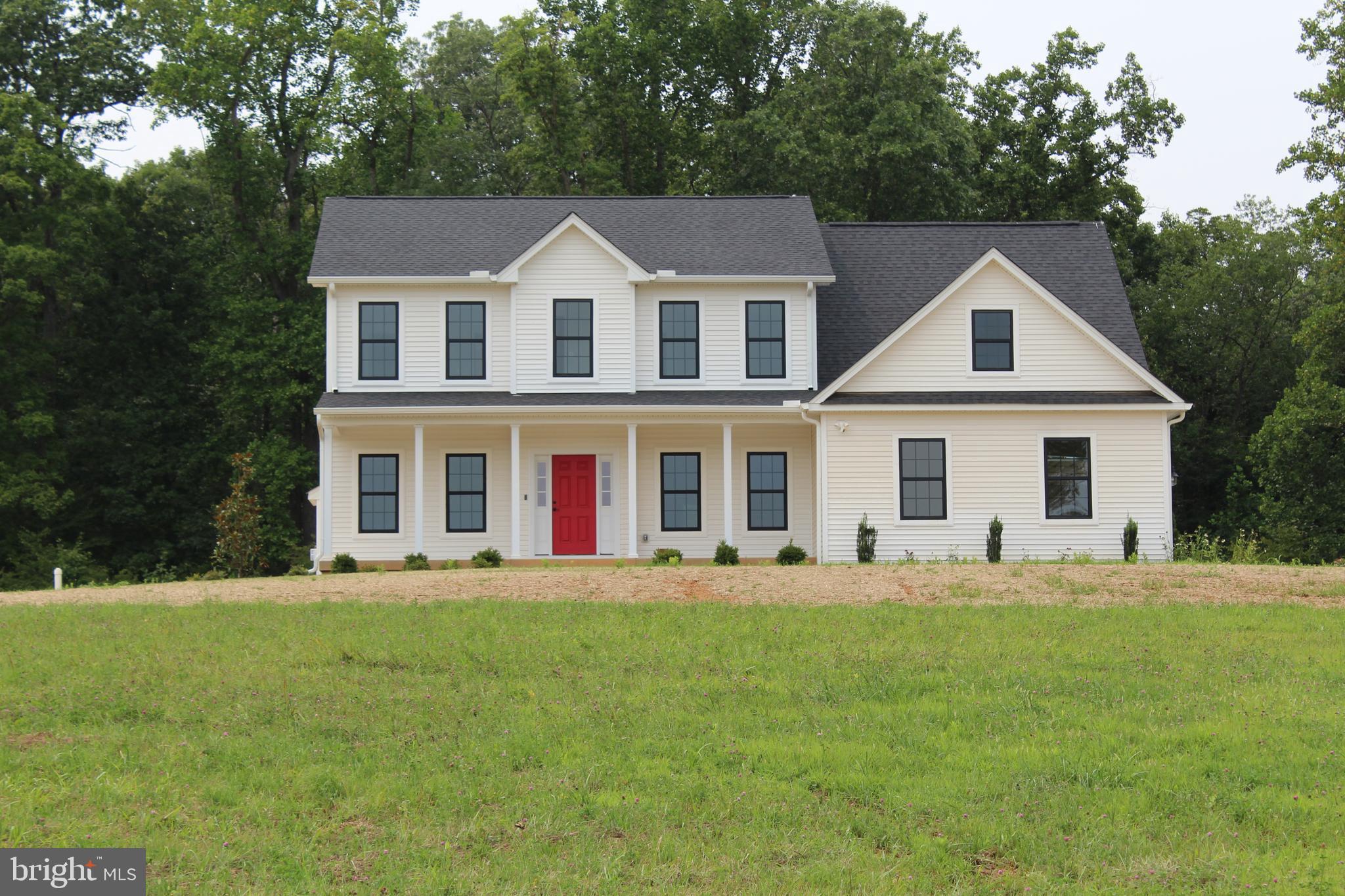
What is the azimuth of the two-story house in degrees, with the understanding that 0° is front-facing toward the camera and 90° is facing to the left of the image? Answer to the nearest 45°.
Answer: approximately 0°

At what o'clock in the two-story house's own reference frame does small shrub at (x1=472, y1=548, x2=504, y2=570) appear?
The small shrub is roughly at 2 o'clock from the two-story house.

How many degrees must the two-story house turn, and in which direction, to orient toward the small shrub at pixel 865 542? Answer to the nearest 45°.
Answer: approximately 45° to its left
